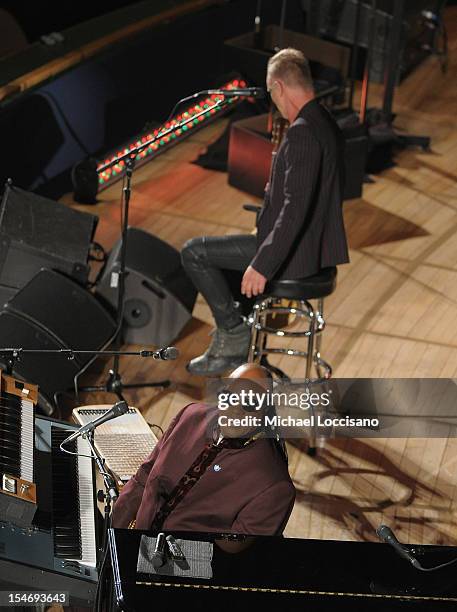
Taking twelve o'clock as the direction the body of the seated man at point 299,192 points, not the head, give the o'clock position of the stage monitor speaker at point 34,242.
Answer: The stage monitor speaker is roughly at 1 o'clock from the seated man.

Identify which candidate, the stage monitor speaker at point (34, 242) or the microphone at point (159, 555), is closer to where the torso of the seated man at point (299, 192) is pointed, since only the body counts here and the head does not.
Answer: the stage monitor speaker

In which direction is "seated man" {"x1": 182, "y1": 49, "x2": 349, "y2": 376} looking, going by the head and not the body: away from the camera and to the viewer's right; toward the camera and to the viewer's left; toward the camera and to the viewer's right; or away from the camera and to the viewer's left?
away from the camera and to the viewer's left

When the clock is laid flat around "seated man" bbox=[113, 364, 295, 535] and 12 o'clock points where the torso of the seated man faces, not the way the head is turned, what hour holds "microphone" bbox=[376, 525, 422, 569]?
The microphone is roughly at 9 o'clock from the seated man.

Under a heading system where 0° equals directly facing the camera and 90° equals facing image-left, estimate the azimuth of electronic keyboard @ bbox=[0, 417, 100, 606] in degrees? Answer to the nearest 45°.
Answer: approximately 270°

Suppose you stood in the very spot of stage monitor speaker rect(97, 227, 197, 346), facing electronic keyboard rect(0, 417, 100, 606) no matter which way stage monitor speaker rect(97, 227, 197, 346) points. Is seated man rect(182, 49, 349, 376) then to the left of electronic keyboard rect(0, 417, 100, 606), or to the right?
left

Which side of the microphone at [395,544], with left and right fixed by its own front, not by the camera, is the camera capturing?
left

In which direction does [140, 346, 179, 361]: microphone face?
to the viewer's right
